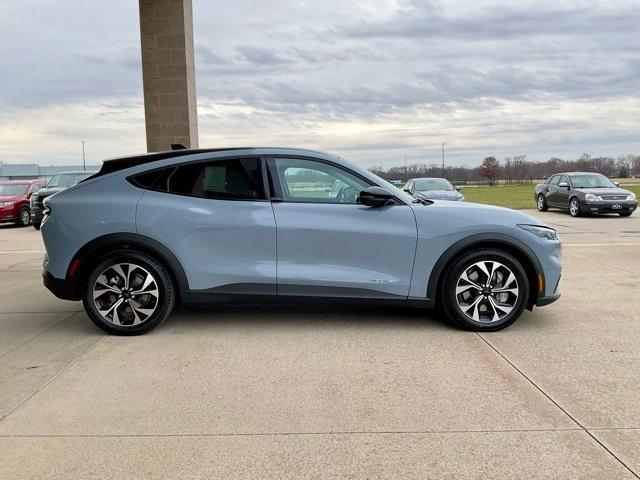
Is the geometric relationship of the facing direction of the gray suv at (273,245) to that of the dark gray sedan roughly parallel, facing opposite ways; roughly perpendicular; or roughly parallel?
roughly perpendicular

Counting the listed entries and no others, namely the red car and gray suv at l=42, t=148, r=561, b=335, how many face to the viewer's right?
1

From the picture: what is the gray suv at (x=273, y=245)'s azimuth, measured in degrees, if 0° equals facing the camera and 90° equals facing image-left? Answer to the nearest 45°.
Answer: approximately 270°

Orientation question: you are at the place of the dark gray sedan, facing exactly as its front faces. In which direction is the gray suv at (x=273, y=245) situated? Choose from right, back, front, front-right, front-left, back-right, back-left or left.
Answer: front-right

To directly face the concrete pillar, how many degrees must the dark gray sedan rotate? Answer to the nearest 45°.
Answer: approximately 90° to its right

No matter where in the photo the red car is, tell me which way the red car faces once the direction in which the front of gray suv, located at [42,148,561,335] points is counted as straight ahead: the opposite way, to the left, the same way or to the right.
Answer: to the right

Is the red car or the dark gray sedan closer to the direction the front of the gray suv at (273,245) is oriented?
the dark gray sedan

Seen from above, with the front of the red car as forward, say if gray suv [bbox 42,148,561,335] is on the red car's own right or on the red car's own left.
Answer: on the red car's own left

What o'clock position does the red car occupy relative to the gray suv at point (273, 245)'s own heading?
The red car is roughly at 8 o'clock from the gray suv.

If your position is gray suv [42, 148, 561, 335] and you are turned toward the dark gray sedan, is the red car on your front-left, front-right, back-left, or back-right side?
front-left

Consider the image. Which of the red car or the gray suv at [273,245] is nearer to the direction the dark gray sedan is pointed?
the gray suv

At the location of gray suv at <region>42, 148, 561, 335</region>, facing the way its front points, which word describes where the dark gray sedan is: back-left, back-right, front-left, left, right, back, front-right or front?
front-left

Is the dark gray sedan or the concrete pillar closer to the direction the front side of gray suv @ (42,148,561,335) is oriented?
the dark gray sedan

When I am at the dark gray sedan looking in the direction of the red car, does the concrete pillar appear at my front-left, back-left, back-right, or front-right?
front-left

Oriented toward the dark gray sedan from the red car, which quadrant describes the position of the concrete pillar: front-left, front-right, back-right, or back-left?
front-right

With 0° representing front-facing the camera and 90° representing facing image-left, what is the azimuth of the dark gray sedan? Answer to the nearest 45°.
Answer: approximately 315°

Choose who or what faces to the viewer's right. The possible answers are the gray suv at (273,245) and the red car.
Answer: the gray suv

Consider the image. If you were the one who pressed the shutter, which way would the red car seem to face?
facing the viewer and to the left of the viewer
